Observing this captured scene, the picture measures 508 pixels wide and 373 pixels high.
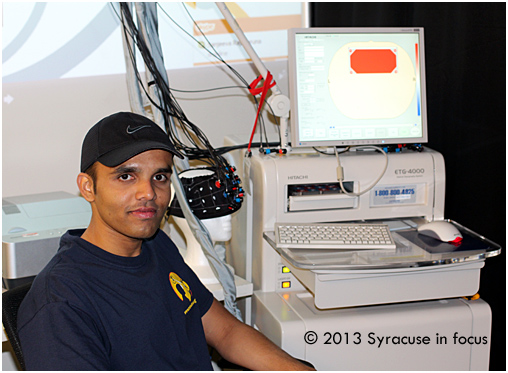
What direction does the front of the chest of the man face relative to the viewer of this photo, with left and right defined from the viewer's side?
facing the viewer and to the right of the viewer

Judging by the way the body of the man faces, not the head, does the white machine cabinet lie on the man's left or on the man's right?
on the man's left

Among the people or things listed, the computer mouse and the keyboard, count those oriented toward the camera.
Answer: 1

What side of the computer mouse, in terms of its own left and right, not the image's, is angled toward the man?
left

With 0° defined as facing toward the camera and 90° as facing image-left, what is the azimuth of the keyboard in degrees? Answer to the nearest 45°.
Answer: approximately 0°

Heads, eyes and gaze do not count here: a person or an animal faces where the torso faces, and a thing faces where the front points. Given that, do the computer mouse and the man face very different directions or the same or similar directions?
very different directions
